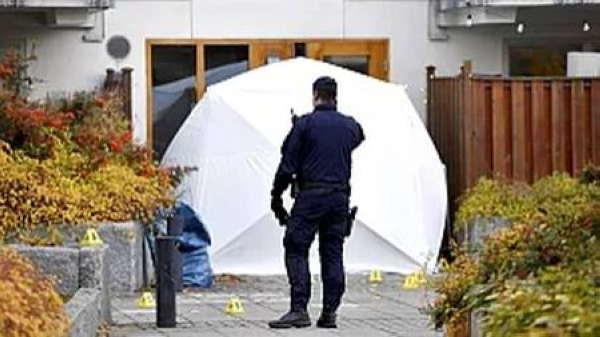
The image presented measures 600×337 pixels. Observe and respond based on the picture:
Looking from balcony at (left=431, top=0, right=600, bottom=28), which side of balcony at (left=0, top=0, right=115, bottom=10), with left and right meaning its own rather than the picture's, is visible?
left

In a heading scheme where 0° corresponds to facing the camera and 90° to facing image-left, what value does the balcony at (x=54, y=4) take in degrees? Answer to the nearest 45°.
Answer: approximately 0°

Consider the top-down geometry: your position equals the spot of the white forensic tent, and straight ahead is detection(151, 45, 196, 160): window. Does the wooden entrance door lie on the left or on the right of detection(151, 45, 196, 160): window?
right

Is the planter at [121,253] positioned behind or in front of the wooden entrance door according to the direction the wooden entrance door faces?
in front

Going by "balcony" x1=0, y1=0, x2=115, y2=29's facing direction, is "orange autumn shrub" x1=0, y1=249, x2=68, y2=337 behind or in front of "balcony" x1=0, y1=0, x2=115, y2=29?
in front

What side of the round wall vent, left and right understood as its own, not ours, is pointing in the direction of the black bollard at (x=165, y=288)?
front

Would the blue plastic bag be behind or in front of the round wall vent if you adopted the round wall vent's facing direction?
in front

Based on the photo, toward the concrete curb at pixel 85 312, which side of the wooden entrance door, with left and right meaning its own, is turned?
front

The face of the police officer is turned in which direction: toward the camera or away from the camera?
away from the camera

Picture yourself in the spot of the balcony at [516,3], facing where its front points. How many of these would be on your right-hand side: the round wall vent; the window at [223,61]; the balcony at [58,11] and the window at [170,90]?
4
